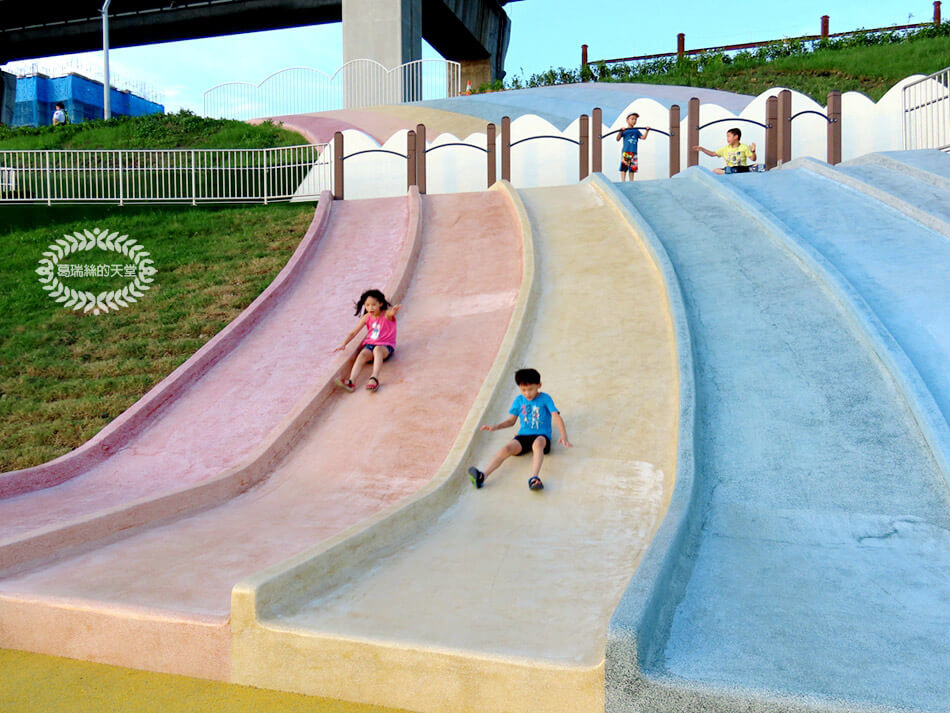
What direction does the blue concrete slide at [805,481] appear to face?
toward the camera

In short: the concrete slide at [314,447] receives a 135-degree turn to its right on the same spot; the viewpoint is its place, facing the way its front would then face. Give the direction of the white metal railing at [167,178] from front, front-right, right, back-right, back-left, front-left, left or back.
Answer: front

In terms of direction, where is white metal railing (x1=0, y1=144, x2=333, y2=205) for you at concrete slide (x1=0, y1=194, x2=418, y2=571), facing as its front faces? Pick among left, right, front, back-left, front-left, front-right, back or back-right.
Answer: back-right

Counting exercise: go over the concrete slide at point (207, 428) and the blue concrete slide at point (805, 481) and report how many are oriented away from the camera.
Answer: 0

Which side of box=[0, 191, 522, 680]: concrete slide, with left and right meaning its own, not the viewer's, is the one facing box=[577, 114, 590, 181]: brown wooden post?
back

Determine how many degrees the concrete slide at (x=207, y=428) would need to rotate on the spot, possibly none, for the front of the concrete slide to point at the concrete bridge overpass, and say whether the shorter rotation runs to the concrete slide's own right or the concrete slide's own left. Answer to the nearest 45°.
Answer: approximately 135° to the concrete slide's own right

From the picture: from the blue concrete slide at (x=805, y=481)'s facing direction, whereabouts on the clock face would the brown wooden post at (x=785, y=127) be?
The brown wooden post is roughly at 6 o'clock from the blue concrete slide.

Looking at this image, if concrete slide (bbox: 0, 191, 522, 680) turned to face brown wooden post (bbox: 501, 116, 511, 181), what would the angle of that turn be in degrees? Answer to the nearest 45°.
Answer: approximately 180°

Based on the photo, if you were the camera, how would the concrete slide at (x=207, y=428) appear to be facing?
facing the viewer and to the left of the viewer

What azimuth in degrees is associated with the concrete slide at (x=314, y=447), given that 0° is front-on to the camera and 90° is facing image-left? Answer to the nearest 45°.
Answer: approximately 45°

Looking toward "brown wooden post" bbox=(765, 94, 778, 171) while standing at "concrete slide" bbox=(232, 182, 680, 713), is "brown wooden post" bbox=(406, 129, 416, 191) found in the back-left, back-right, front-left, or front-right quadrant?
front-left

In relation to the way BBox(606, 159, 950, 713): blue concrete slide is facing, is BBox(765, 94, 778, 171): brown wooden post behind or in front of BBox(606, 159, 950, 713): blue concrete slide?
behind

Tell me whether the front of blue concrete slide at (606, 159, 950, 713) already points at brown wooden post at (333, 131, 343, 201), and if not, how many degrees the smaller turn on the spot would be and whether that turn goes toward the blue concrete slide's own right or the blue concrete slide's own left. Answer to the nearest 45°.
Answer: approximately 135° to the blue concrete slide's own right

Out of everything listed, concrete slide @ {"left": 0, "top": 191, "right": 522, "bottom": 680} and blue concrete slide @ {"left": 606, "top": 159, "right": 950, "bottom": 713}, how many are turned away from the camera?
0

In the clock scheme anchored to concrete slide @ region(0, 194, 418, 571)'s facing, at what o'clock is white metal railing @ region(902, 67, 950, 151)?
The white metal railing is roughly at 7 o'clock from the concrete slide.

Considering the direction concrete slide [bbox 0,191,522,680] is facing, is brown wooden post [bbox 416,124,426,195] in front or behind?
behind
